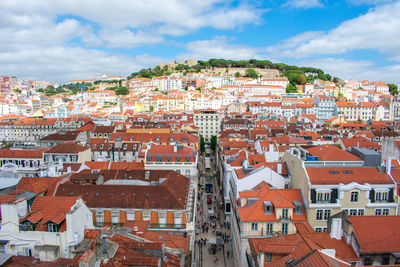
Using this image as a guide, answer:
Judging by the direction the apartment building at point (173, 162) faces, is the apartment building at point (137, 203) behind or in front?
in front

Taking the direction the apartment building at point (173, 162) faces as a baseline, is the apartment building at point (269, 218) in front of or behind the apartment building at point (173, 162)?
in front

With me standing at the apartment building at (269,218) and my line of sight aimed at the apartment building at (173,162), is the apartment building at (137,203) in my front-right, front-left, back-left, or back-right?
front-left

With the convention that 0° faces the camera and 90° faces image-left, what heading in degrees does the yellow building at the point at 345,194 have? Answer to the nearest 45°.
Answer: approximately 0°

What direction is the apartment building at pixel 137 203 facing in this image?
toward the camera

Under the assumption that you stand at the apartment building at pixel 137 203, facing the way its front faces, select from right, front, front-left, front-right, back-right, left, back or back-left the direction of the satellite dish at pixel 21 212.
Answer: front-right

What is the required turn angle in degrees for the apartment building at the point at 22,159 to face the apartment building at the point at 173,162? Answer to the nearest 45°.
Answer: approximately 45° to its left
